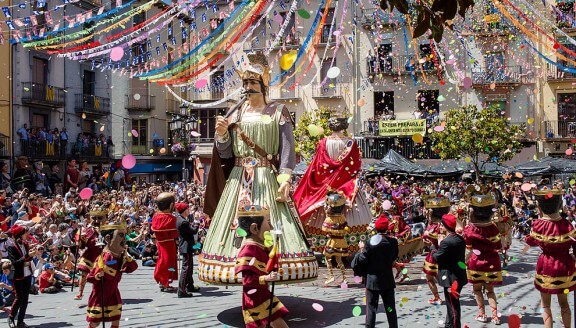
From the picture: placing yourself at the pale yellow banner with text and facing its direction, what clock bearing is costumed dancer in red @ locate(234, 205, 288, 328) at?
The costumed dancer in red is roughly at 12 o'clock from the pale yellow banner with text.

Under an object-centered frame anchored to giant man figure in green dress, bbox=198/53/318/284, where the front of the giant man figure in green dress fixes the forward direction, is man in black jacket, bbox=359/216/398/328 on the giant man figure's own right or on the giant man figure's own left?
on the giant man figure's own left

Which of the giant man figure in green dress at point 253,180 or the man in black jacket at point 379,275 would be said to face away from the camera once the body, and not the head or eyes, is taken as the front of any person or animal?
the man in black jacket
